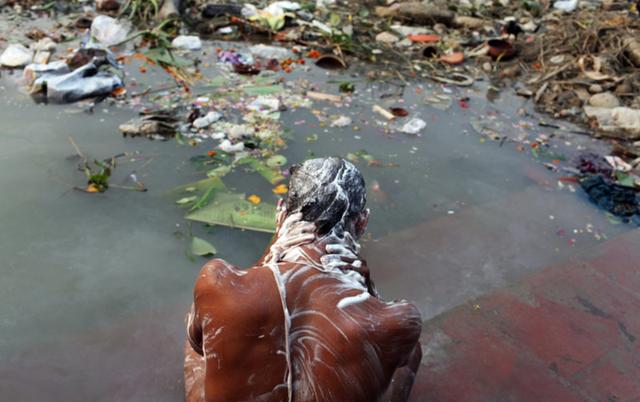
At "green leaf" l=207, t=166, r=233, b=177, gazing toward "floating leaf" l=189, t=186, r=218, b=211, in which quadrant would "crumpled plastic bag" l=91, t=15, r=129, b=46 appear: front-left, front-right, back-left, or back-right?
back-right

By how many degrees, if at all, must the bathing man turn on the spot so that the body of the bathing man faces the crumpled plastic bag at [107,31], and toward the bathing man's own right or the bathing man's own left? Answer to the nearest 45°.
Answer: approximately 45° to the bathing man's own left

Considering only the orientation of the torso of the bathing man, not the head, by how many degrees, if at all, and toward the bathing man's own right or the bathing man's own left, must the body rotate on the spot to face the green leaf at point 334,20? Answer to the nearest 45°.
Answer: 0° — they already face it

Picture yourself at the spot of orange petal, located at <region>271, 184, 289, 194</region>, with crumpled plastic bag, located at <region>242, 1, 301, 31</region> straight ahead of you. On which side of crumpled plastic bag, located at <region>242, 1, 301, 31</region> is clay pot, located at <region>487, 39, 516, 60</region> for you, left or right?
right

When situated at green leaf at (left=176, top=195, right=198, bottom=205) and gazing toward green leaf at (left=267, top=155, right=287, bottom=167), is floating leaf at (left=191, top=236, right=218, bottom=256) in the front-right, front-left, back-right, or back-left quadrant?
back-right

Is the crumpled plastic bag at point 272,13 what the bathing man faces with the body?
yes

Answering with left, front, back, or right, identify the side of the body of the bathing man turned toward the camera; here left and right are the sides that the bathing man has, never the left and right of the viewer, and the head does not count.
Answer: back

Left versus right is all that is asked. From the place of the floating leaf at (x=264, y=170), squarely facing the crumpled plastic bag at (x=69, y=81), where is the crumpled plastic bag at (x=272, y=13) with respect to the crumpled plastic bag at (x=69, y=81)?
right
